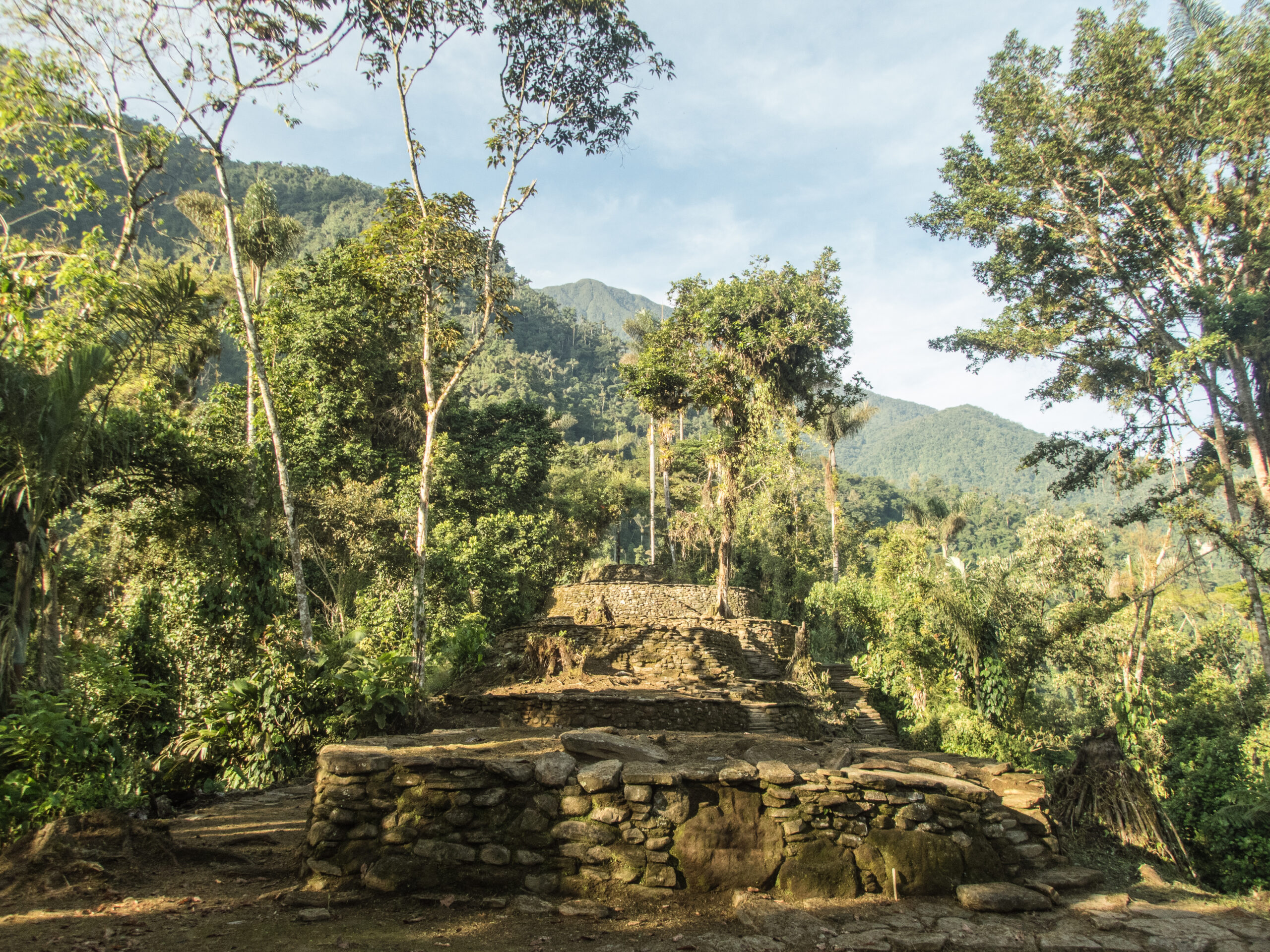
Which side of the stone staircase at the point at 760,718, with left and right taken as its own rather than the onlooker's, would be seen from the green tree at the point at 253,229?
right

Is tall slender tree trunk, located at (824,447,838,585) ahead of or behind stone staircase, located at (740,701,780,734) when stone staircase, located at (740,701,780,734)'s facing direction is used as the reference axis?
behind

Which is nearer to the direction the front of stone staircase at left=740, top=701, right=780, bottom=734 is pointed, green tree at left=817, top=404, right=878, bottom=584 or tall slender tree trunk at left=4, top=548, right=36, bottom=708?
the tall slender tree trunk

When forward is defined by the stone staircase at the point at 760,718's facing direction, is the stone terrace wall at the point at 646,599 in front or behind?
behind

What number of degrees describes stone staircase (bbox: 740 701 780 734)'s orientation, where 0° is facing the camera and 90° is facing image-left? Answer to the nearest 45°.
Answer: approximately 0°

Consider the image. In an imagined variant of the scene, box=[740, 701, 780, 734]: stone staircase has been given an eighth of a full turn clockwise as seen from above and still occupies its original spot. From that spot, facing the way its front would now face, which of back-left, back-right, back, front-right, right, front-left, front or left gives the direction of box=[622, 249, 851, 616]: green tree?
back-right

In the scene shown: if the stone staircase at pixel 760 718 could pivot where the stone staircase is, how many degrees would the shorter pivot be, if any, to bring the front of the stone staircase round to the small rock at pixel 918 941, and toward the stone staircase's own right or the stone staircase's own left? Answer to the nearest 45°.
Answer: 0° — it already faces it

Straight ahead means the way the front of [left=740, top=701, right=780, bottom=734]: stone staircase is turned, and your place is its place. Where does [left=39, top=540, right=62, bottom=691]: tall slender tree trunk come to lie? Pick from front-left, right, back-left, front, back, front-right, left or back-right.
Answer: front-right

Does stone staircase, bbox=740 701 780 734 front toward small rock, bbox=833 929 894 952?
yes
